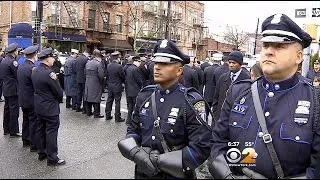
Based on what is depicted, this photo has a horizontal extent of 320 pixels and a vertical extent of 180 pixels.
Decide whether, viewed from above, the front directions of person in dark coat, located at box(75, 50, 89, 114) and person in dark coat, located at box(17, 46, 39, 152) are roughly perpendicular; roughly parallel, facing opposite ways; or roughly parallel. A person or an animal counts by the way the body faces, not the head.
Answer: roughly parallel

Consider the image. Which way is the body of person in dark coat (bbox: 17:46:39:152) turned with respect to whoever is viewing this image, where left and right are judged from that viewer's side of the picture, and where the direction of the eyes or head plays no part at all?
facing away from the viewer and to the right of the viewer

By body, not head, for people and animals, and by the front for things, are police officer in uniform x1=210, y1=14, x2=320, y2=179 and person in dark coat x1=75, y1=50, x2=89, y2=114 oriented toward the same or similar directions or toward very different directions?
very different directions

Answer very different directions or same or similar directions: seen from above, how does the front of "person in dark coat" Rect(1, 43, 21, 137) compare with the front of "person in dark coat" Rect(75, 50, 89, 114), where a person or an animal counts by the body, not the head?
same or similar directions

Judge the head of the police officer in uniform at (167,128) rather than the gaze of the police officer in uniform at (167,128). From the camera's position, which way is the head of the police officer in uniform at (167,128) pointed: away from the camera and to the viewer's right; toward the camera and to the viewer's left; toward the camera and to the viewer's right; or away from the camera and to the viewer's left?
toward the camera and to the viewer's left

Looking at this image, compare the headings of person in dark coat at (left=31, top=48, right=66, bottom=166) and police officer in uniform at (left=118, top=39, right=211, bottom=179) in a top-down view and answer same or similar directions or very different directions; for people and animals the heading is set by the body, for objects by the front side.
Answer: very different directions

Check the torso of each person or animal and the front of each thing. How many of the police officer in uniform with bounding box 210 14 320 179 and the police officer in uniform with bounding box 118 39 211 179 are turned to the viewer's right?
0

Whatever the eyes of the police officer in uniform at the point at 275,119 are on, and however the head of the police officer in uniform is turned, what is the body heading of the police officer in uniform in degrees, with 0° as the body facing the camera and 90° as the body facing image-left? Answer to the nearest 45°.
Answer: approximately 45°

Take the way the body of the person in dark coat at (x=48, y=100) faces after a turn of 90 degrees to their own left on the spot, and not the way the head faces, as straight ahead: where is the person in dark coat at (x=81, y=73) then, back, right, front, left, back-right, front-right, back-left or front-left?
front-right

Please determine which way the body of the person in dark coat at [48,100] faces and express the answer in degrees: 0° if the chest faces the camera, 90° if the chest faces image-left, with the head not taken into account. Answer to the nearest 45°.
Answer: approximately 225°

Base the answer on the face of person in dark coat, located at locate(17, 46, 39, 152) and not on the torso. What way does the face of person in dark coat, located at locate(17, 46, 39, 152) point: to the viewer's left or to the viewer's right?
to the viewer's right

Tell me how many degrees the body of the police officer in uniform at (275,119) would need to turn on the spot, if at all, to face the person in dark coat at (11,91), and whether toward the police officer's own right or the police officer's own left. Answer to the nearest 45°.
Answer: approximately 90° to the police officer's own right
